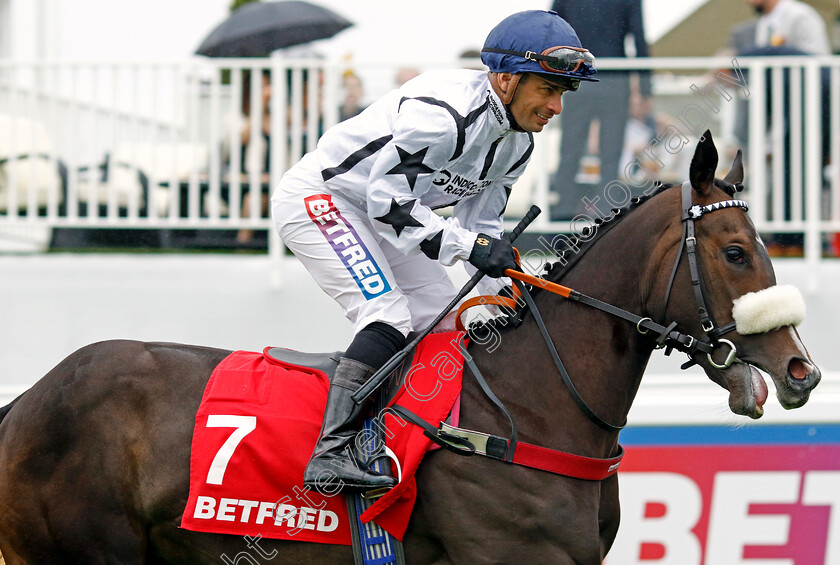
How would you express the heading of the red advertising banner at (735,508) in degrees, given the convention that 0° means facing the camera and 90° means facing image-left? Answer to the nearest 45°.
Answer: approximately 0°

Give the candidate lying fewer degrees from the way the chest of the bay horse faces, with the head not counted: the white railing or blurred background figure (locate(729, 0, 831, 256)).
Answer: the blurred background figure

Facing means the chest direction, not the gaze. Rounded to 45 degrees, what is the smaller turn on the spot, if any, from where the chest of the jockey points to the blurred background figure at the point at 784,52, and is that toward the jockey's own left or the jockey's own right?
approximately 45° to the jockey's own left

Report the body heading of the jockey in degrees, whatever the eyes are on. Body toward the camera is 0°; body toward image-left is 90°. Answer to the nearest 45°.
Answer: approximately 270°

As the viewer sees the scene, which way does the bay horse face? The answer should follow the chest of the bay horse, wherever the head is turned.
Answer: to the viewer's right

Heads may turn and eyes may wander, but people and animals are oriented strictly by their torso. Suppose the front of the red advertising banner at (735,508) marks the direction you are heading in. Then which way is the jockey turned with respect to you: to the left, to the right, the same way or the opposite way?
to the left

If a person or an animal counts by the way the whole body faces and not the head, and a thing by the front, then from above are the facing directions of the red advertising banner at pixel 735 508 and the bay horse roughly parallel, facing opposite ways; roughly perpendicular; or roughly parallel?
roughly perpendicular

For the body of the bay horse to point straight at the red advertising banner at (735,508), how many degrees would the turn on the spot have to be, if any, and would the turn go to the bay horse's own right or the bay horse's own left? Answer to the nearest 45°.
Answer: approximately 45° to the bay horse's own left

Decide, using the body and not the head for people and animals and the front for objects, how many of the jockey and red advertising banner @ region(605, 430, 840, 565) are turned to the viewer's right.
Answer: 1
